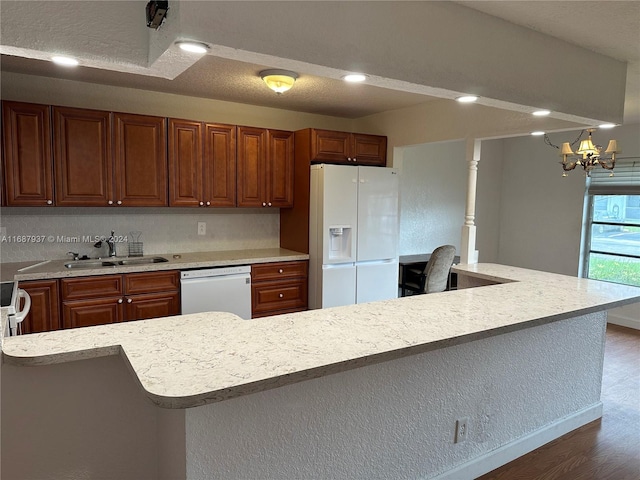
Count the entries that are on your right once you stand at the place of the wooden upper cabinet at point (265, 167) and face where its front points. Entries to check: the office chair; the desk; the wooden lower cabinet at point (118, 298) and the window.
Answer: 1

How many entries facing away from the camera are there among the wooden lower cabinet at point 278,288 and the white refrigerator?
0

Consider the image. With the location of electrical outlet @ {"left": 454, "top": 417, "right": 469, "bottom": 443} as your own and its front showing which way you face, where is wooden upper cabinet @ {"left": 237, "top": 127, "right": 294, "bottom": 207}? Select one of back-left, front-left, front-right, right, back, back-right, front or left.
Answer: back

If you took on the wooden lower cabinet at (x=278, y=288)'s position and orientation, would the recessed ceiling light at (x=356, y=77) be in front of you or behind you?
in front

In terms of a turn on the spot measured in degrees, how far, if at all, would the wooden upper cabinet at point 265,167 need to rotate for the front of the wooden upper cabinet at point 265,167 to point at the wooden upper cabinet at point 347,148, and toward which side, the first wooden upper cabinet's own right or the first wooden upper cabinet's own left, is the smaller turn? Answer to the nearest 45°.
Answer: approximately 45° to the first wooden upper cabinet's own left

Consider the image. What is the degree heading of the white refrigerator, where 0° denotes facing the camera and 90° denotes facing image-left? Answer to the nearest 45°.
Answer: approximately 315°

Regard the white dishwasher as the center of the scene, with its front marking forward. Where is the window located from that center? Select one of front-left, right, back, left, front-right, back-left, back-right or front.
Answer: left
